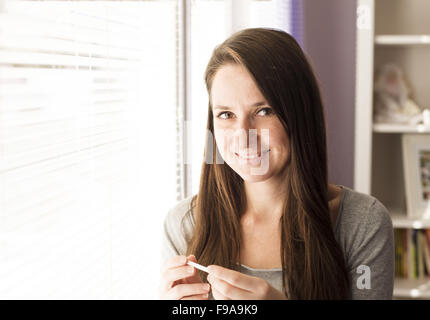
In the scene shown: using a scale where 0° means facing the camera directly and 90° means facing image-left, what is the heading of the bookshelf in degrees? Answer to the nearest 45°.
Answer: approximately 0°

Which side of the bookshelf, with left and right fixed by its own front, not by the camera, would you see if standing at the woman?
front

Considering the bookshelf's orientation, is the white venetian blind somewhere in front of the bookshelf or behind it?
in front
